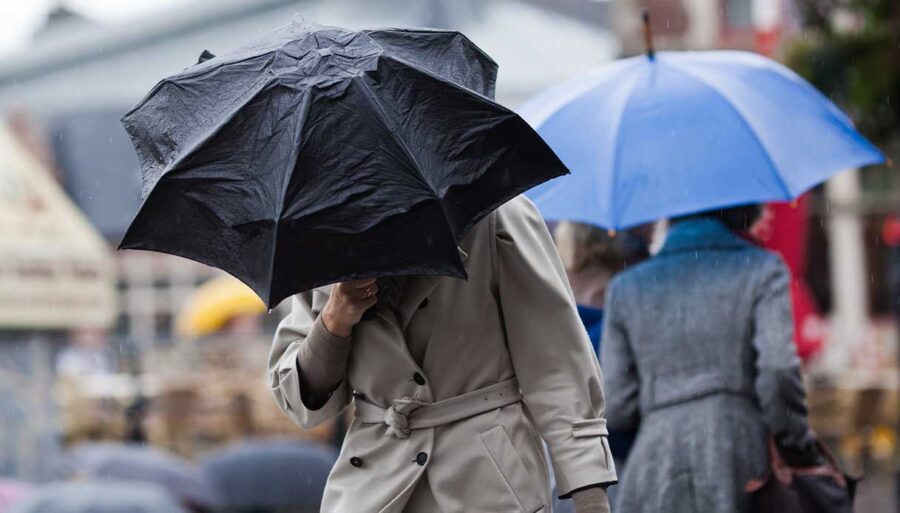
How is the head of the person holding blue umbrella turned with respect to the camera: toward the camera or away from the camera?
away from the camera

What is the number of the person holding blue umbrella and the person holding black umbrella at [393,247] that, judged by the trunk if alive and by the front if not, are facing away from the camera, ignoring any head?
1

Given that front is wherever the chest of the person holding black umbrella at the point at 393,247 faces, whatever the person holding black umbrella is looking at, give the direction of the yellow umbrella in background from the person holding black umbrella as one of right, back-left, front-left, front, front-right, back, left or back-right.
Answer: back-right

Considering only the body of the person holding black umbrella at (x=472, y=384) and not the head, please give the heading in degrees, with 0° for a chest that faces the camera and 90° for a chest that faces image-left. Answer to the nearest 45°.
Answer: approximately 45°

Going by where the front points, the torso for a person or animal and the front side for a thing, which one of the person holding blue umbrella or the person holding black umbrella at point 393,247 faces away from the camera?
the person holding blue umbrella

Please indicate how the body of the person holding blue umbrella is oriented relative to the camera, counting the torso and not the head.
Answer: away from the camera

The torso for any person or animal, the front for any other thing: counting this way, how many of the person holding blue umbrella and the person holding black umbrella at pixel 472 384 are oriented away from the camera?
1

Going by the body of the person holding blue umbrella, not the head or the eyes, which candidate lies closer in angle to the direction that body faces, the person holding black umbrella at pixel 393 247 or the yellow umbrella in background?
the yellow umbrella in background
